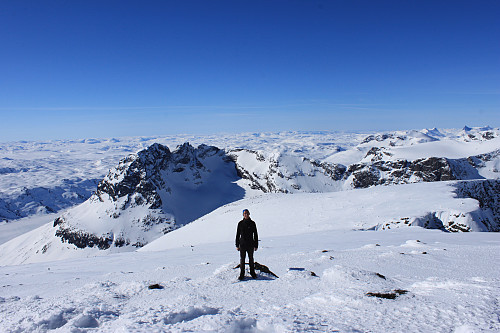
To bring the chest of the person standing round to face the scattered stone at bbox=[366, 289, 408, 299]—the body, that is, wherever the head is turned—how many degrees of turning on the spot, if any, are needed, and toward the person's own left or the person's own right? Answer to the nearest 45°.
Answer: approximately 45° to the person's own left

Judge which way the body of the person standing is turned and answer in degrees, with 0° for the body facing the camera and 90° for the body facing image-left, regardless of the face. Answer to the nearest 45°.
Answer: approximately 0°
